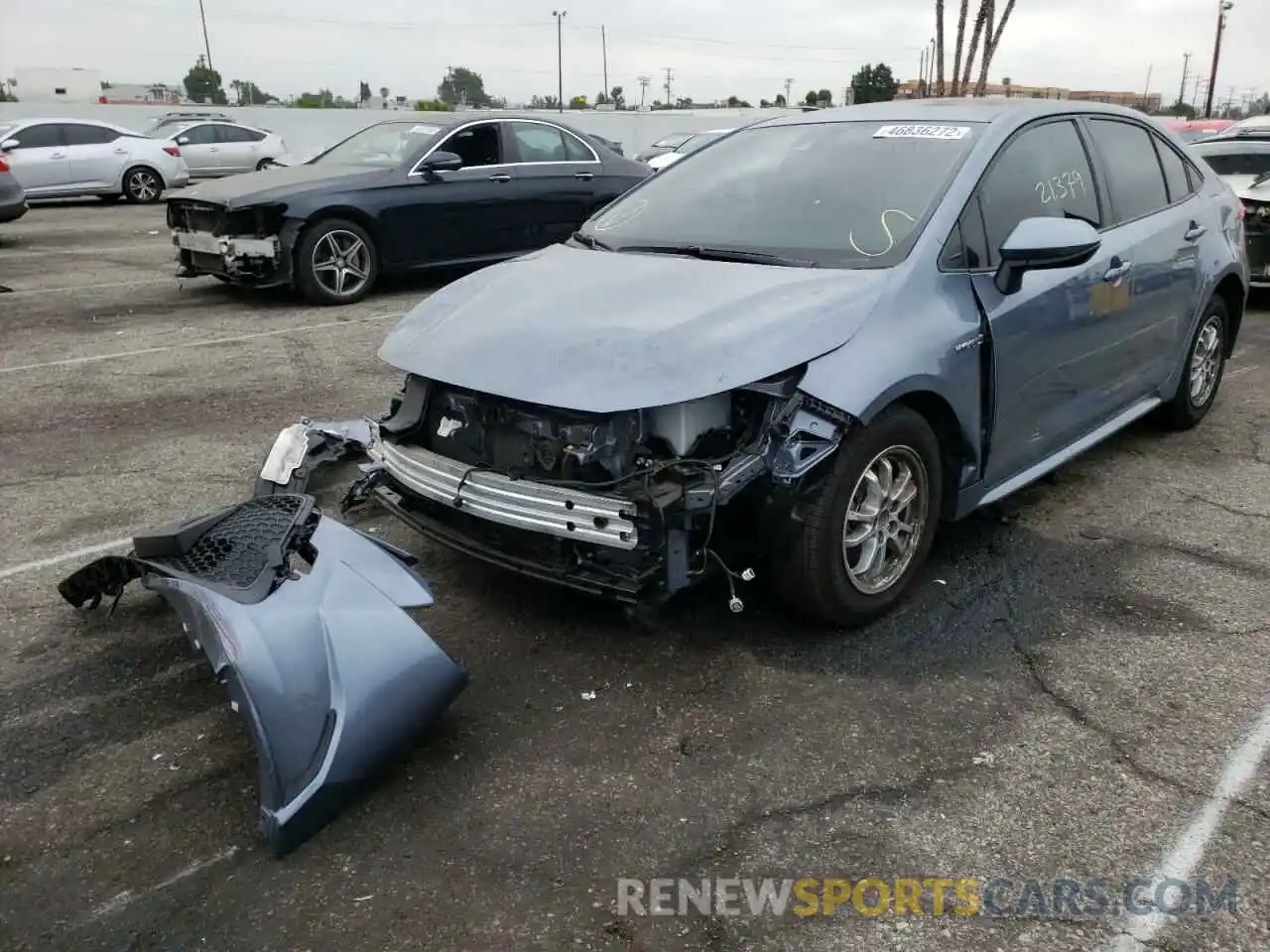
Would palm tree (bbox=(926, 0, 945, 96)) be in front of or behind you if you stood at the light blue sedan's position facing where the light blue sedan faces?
behind

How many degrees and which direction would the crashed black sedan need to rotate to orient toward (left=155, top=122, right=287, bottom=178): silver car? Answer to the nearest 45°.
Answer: approximately 135° to its right

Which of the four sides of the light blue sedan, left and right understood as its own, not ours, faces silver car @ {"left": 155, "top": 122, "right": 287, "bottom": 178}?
right

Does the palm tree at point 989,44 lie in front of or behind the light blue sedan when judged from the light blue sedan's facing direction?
behind

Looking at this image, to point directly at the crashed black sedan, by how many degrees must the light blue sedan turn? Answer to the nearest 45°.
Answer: approximately 90° to its right

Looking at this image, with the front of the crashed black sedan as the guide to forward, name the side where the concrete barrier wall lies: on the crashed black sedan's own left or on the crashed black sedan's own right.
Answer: on the crashed black sedan's own right

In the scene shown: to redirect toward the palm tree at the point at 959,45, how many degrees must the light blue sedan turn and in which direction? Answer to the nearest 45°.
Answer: approximately 135° to its right

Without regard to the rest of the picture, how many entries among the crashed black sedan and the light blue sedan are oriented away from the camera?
0

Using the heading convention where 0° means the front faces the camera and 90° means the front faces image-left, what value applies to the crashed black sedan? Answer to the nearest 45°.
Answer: approximately 45°

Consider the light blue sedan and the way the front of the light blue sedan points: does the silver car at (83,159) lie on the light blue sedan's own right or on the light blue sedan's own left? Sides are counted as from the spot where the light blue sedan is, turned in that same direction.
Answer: on the light blue sedan's own right
